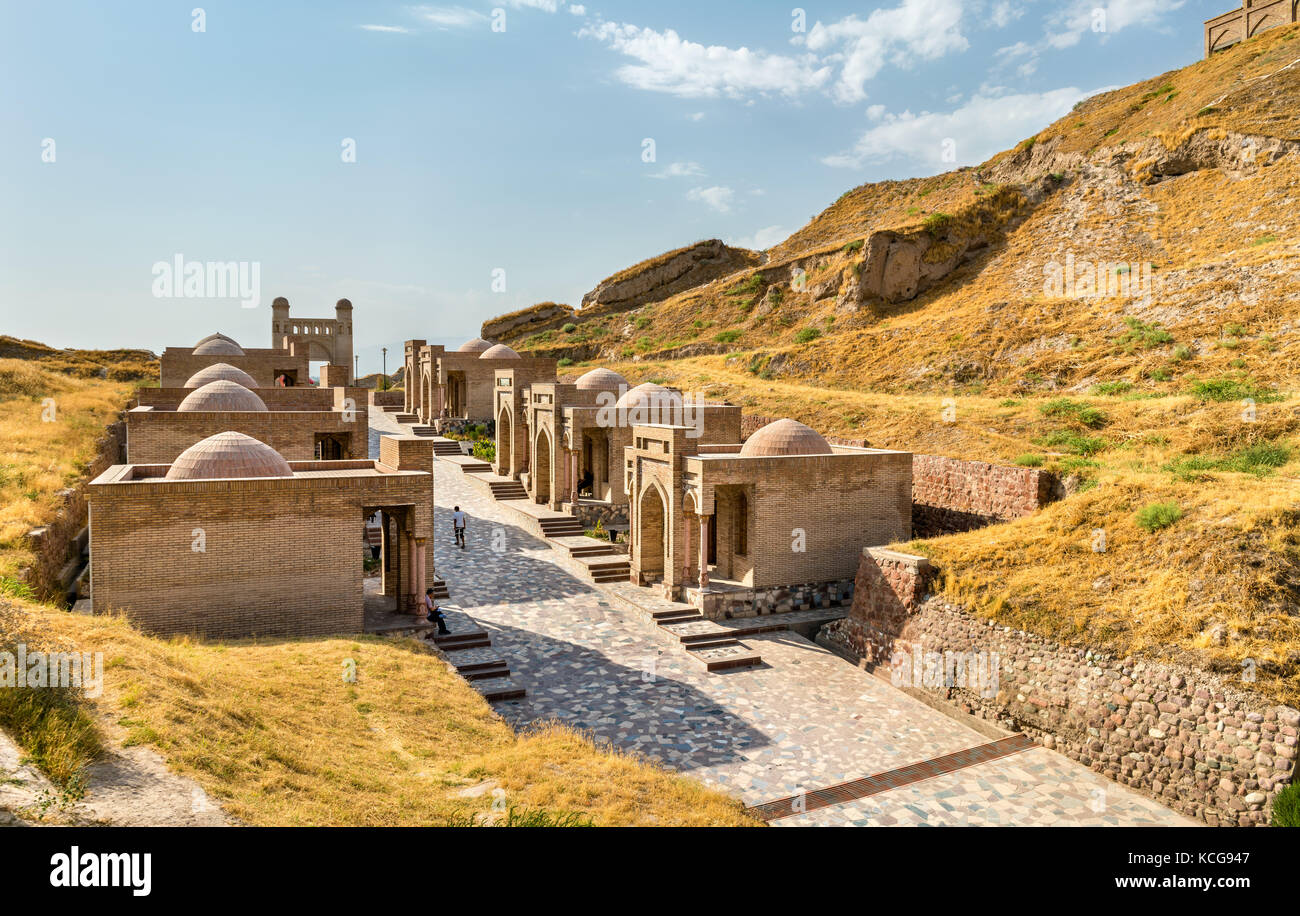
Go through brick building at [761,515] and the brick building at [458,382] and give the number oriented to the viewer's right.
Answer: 0

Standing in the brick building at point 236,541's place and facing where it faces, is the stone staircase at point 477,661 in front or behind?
in front

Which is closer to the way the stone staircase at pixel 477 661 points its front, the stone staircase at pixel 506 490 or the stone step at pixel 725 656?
the stone step

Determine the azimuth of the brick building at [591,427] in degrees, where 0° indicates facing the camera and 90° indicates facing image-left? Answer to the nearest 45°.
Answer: approximately 45°

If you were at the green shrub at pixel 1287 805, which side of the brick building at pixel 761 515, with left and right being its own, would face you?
left

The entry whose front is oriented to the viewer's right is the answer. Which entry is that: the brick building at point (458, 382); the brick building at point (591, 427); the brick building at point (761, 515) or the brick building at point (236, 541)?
the brick building at point (236, 541)

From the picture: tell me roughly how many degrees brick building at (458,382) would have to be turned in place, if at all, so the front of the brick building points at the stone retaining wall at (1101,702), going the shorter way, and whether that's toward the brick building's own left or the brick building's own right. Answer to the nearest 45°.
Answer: approximately 45° to the brick building's own left

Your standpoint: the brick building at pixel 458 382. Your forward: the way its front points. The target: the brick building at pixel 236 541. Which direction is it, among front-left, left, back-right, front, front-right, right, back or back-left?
front-left

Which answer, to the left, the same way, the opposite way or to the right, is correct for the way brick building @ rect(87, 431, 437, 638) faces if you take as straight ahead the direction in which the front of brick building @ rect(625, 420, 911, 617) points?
the opposite way

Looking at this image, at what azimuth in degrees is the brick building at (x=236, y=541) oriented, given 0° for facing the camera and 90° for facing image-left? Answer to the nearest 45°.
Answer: approximately 270°

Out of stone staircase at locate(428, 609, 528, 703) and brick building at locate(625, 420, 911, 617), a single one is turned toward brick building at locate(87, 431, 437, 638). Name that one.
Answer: brick building at locate(625, 420, 911, 617)
